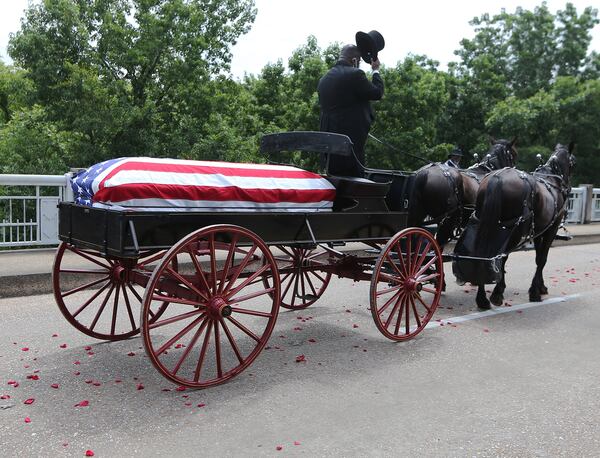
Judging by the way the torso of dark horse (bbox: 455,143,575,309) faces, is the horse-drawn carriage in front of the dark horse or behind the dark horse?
behind

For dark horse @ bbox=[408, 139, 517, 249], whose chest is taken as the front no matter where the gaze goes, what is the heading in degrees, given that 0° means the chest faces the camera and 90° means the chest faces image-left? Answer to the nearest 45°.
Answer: approximately 225°

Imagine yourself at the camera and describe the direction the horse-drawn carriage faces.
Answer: facing away from the viewer and to the right of the viewer

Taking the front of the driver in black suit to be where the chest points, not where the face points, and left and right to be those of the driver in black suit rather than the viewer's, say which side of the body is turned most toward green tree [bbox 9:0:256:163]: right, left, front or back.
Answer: left

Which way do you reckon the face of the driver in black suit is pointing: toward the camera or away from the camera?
away from the camera

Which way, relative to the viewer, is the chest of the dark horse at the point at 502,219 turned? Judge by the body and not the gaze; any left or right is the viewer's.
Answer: facing away from the viewer and to the right of the viewer

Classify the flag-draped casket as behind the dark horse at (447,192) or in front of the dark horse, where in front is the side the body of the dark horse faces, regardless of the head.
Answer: behind

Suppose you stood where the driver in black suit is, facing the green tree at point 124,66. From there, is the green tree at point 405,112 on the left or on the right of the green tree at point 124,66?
right

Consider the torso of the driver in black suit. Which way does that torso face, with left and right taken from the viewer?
facing away from the viewer and to the right of the viewer

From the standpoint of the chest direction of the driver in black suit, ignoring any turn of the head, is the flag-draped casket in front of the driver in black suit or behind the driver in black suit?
behind

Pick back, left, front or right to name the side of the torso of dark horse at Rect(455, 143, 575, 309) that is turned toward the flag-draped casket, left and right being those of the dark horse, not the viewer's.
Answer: back

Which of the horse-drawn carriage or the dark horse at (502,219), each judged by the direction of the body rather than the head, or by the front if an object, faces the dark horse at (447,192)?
the horse-drawn carriage

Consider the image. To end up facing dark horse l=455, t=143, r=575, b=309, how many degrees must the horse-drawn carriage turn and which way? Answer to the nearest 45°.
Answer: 0° — it already faces it

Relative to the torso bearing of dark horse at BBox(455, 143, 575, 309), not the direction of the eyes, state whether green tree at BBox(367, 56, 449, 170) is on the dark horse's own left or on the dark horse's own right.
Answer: on the dark horse's own left
